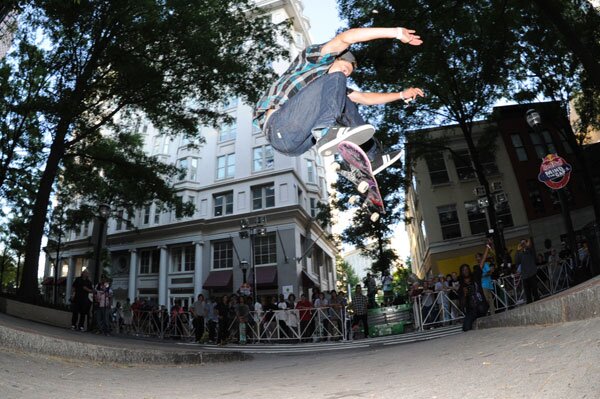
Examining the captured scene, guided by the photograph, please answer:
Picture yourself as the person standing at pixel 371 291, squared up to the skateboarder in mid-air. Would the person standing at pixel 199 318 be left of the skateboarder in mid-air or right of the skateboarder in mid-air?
right

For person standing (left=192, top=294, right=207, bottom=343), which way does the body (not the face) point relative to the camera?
toward the camera

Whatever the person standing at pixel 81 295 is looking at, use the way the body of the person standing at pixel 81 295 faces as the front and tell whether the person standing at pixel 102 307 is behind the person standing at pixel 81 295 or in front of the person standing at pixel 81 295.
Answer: in front

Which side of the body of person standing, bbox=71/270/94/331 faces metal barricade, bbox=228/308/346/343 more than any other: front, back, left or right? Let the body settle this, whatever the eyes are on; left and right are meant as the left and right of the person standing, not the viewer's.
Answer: left

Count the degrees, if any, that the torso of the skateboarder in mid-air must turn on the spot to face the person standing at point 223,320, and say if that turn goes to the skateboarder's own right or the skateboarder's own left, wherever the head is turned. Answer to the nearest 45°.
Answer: approximately 135° to the skateboarder's own left

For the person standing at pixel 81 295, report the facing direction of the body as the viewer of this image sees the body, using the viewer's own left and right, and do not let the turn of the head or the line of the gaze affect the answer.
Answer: facing the viewer

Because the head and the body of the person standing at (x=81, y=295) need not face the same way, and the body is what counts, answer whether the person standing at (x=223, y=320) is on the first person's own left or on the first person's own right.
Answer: on the first person's own left

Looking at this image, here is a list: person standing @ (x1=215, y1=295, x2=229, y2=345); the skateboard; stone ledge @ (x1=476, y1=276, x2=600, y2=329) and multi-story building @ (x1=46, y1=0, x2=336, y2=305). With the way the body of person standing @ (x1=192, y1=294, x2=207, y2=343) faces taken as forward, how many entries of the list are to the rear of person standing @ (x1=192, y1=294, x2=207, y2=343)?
1
